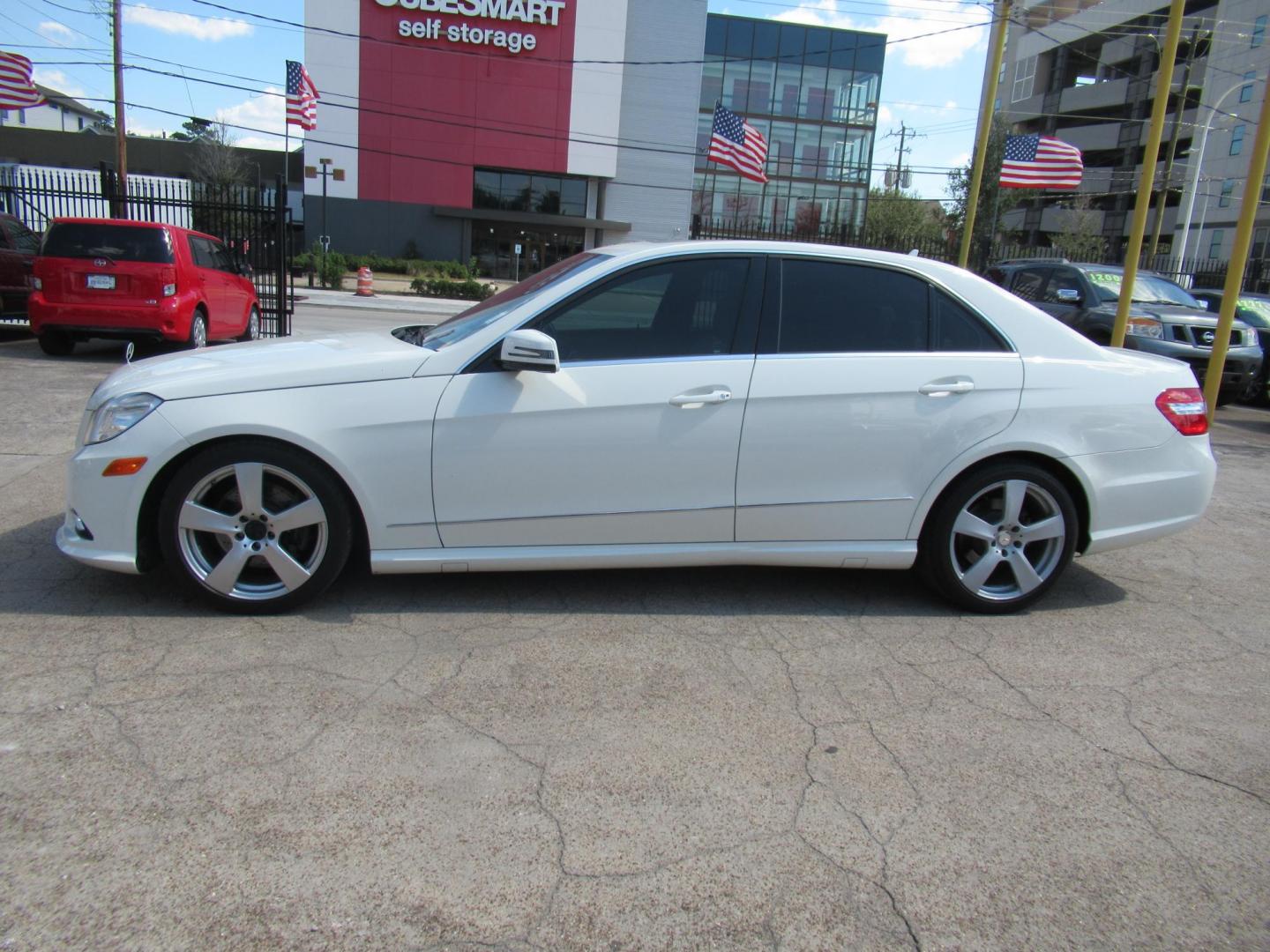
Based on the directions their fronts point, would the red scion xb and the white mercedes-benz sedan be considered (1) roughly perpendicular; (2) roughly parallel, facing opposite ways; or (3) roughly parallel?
roughly perpendicular

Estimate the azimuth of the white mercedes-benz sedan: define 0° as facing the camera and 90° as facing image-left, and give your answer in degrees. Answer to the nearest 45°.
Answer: approximately 90°

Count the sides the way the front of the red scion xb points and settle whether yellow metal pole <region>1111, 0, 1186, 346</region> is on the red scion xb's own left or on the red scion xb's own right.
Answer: on the red scion xb's own right

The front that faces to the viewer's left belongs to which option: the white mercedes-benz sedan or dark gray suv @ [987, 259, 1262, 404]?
the white mercedes-benz sedan

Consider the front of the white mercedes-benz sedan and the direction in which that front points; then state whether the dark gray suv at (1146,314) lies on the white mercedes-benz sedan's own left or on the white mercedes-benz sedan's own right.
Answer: on the white mercedes-benz sedan's own right

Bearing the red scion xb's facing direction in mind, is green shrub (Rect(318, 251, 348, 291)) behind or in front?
in front

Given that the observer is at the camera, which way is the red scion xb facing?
facing away from the viewer and to the right of the viewer

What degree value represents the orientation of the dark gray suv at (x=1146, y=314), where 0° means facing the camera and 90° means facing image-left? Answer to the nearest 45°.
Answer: approximately 315°

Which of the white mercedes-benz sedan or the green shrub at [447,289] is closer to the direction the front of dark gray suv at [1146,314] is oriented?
the white mercedes-benz sedan

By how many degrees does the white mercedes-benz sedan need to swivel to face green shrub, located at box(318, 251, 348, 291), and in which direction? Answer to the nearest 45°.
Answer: approximately 90° to its right

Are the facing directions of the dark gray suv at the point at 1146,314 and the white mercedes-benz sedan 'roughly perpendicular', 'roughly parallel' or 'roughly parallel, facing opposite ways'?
roughly perpendicular

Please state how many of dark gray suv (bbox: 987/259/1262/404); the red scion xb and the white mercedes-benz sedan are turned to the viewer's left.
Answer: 1

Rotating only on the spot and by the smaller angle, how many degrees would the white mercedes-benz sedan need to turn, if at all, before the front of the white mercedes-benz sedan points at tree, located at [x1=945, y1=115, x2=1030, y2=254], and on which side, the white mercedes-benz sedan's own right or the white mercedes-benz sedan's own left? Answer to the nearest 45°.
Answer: approximately 90° to the white mercedes-benz sedan's own right
